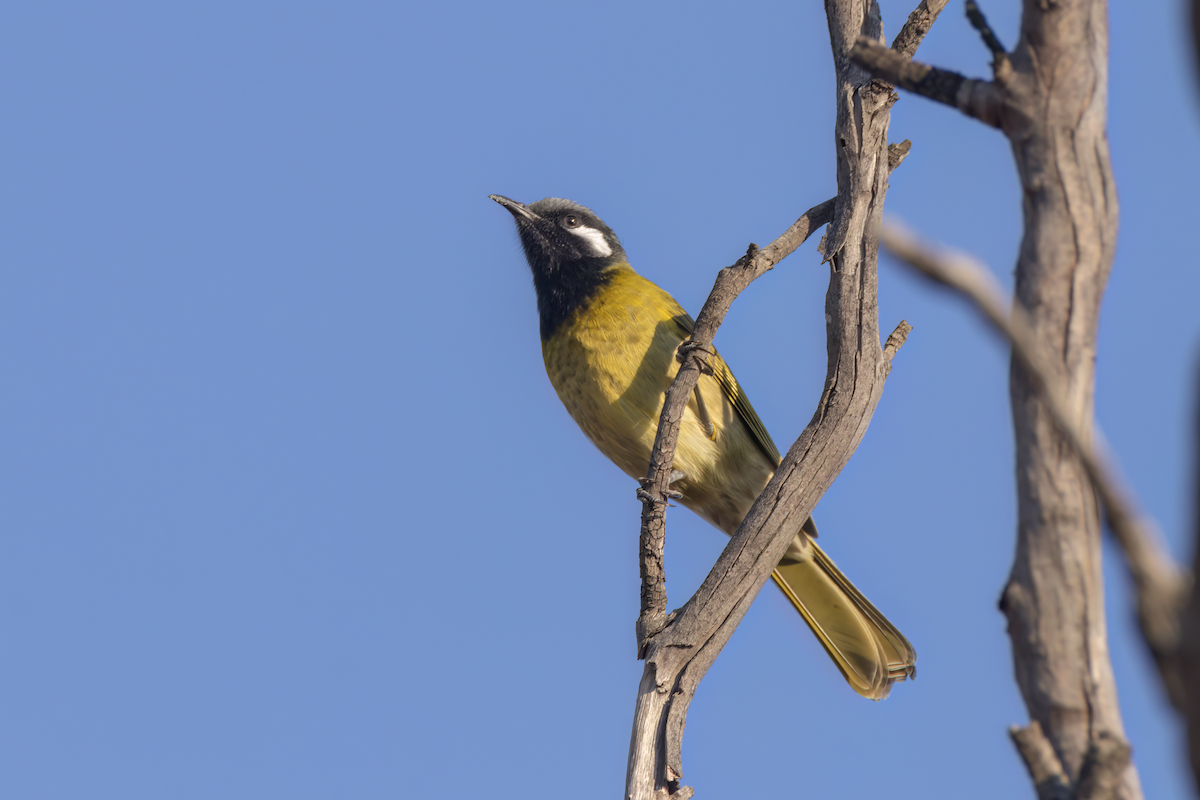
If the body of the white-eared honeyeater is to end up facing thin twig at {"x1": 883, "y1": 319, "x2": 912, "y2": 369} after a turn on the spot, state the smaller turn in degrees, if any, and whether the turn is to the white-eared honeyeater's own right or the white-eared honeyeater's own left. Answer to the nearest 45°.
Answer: approximately 135° to the white-eared honeyeater's own left

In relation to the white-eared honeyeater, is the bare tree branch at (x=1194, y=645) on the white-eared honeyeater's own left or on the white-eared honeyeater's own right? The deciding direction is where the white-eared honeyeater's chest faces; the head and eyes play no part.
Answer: on the white-eared honeyeater's own left

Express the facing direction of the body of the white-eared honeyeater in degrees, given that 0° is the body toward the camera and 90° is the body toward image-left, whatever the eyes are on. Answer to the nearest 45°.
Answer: approximately 90°

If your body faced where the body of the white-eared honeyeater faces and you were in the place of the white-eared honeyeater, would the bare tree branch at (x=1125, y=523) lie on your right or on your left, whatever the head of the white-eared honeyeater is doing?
on your left
